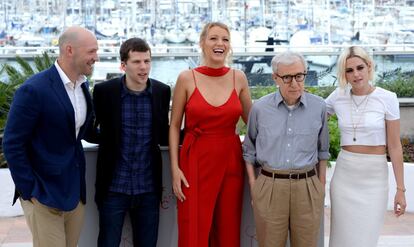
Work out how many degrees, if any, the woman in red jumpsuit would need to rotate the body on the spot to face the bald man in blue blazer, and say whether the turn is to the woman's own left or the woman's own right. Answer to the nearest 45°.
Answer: approximately 45° to the woman's own right

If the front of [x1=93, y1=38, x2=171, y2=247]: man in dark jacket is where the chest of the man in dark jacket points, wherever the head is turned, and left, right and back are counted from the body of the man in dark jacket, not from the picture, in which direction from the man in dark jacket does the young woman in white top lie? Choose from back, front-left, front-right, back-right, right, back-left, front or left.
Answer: left

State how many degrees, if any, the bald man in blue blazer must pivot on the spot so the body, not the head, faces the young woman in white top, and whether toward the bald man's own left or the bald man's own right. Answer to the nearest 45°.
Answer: approximately 45° to the bald man's own left

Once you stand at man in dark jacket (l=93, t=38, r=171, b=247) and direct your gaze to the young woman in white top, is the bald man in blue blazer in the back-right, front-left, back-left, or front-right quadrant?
back-right

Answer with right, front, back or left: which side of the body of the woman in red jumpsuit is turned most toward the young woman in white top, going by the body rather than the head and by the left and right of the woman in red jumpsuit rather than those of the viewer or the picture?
left

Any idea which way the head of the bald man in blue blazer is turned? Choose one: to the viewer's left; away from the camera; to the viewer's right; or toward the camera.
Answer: to the viewer's right

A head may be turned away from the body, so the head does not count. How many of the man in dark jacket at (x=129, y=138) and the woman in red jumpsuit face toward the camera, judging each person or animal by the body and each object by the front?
2

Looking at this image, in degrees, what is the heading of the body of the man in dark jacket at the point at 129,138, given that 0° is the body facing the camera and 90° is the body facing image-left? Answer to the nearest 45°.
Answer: approximately 0°

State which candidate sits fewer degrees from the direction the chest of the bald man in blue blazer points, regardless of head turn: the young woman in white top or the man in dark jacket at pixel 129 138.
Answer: the young woman in white top
